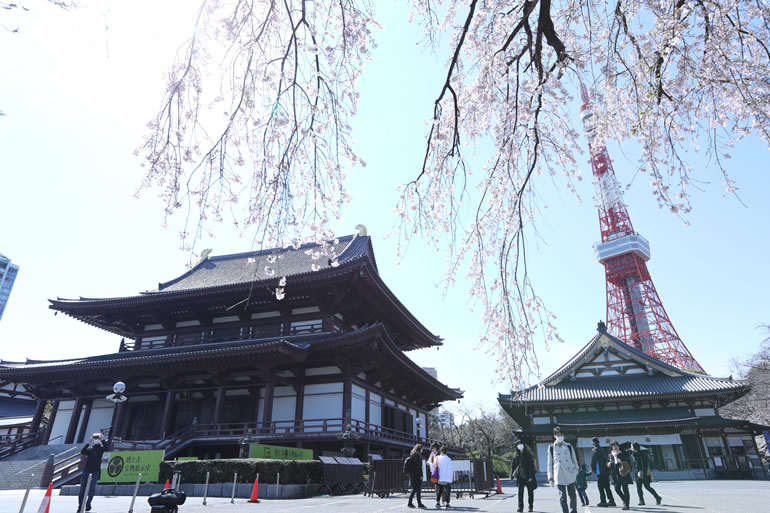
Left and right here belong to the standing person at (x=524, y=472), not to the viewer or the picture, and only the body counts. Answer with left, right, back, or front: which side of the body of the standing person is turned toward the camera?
front

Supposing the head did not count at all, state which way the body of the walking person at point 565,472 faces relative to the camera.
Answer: toward the camera

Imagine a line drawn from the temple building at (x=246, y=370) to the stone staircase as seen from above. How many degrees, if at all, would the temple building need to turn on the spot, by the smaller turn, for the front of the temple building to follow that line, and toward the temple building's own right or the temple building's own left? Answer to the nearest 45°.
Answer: approximately 45° to the temple building's own right

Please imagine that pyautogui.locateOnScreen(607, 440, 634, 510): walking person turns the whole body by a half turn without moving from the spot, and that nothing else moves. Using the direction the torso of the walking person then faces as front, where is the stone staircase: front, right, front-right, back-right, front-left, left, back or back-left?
back-left

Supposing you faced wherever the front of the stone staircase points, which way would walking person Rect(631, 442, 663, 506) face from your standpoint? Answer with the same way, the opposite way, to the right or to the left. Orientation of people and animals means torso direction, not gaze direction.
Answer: to the right
